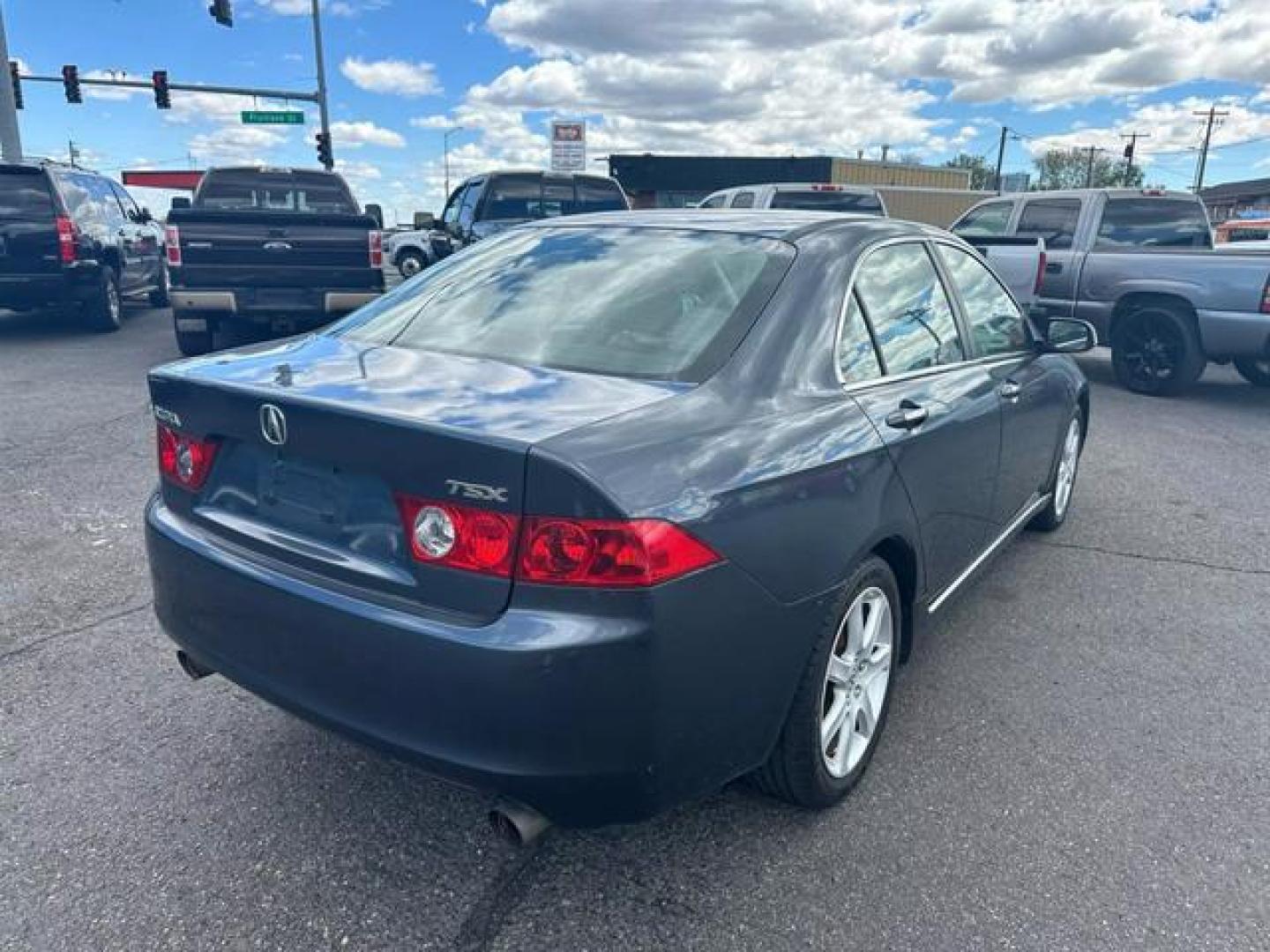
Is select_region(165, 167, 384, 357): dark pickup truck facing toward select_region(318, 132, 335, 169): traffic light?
yes

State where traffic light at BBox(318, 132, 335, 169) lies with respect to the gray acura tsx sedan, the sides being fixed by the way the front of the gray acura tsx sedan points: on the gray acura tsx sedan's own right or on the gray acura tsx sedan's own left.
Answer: on the gray acura tsx sedan's own left

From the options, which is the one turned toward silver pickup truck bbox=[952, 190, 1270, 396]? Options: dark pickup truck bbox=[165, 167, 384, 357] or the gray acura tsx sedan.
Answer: the gray acura tsx sedan

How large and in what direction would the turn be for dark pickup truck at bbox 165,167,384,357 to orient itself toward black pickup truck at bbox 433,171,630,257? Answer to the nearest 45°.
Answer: approximately 45° to its right

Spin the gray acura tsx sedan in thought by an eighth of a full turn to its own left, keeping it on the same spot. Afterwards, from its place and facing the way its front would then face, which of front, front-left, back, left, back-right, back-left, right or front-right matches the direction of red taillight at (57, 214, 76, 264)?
front-left

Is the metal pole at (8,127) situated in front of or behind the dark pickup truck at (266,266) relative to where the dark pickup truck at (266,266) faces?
in front

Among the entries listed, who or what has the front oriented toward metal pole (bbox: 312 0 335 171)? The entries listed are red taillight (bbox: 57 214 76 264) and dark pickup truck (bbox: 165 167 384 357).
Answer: the dark pickup truck

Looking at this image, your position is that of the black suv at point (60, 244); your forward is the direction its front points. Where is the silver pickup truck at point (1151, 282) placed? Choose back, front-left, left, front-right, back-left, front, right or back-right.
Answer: right

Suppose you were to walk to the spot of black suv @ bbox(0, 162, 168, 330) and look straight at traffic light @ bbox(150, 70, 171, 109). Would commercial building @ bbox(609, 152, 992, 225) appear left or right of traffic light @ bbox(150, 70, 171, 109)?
right

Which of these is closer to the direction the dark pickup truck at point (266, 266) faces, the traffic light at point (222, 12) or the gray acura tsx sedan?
the traffic light

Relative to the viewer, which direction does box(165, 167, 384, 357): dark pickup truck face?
away from the camera

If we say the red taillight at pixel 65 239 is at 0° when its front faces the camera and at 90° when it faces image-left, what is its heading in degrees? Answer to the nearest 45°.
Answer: approximately 0°

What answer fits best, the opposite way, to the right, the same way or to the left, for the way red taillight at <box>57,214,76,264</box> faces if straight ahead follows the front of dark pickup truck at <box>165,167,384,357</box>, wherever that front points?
the opposite way

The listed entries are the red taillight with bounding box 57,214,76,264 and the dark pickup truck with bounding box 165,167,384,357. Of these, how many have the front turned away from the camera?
1

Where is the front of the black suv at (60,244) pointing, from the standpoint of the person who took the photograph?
facing away from the viewer and to the right of the viewer

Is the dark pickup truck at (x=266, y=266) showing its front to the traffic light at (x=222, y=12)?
yes

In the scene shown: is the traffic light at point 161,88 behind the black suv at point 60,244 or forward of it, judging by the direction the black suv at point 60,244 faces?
forward

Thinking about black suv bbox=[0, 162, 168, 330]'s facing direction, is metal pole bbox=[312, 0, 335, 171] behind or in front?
in front

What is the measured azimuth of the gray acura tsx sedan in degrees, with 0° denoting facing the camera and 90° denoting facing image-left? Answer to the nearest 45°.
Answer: approximately 225°
